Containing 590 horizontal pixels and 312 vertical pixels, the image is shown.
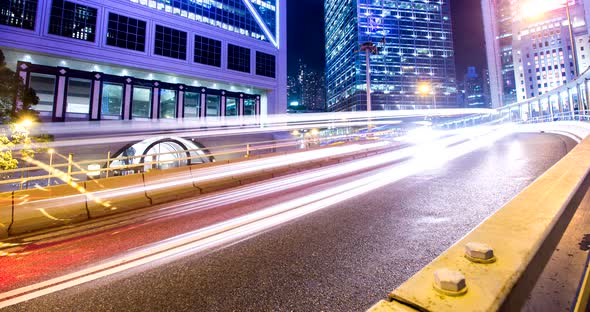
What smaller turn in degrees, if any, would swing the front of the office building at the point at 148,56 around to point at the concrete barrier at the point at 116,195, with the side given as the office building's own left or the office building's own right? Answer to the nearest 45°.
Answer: approximately 45° to the office building's own right

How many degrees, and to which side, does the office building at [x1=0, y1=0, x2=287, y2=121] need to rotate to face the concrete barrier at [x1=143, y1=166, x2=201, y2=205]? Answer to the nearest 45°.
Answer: approximately 45° to its right

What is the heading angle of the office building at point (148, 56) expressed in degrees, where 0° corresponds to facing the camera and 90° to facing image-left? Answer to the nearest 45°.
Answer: approximately 315°

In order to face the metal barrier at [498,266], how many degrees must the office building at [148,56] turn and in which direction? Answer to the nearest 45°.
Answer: approximately 45° to its right

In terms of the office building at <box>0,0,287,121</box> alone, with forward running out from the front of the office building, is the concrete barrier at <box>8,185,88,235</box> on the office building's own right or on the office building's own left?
on the office building's own right
